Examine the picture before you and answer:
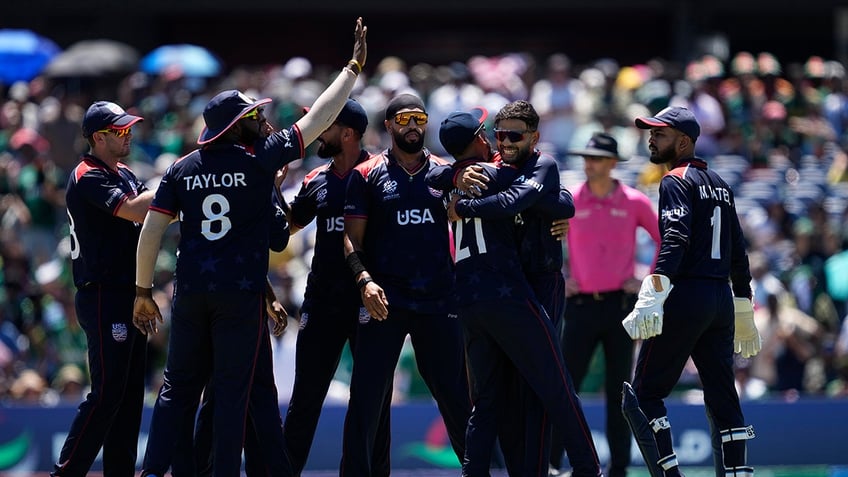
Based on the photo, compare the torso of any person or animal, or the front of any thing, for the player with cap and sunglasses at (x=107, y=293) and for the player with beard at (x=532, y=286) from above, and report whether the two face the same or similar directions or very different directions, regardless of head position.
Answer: very different directions

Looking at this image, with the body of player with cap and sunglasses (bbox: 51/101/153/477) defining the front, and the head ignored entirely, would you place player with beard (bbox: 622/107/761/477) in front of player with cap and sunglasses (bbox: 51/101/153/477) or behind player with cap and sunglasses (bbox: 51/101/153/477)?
in front

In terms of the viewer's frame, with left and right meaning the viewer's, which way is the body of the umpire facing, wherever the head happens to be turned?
facing the viewer

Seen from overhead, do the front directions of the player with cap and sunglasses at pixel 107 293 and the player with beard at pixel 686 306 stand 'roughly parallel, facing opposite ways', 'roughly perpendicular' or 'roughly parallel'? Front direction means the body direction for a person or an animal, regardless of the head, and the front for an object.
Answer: roughly perpendicular

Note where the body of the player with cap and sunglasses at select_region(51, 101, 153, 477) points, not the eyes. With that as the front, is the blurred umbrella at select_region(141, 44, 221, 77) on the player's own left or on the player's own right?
on the player's own left

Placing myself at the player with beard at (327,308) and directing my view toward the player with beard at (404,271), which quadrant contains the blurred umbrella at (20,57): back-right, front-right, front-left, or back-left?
back-left

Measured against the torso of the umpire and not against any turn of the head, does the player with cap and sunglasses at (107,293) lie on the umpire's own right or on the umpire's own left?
on the umpire's own right

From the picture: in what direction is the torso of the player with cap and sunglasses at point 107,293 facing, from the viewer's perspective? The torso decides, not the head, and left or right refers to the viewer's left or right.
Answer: facing to the right of the viewer

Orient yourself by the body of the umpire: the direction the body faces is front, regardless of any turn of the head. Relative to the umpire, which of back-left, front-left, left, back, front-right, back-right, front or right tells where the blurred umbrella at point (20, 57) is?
back-right

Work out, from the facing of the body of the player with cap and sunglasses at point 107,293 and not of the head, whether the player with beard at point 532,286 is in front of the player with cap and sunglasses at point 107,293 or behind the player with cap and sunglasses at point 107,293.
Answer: in front

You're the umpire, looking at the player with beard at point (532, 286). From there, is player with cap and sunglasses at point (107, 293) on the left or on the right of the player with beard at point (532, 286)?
right

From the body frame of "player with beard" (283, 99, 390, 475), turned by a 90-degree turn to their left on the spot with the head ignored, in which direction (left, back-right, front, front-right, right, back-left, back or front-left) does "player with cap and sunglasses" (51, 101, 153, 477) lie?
back-right

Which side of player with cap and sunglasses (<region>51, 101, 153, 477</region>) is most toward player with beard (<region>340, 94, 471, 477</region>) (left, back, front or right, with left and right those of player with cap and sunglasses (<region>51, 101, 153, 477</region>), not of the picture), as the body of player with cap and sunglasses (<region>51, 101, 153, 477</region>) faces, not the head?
front

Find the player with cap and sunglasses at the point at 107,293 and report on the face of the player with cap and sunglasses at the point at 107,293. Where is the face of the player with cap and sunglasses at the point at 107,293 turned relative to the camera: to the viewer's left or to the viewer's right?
to the viewer's right
